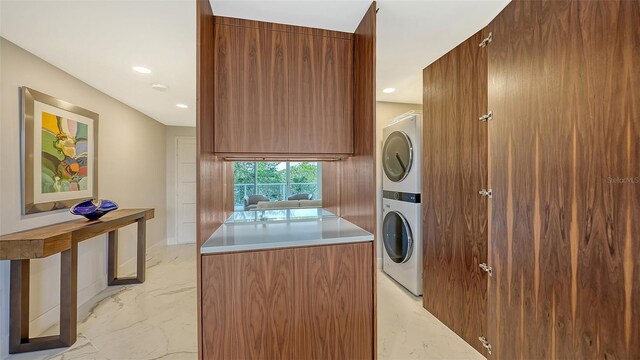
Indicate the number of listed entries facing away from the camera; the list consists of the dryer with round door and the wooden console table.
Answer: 0

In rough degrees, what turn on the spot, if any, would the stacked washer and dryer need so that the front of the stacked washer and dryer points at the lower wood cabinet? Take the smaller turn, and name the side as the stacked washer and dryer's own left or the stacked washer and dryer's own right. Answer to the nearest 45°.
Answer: approximately 45° to the stacked washer and dryer's own left

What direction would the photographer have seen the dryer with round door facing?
facing the viewer and to the left of the viewer

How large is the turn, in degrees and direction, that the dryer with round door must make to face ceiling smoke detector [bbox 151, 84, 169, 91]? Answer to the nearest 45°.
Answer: approximately 45° to its right

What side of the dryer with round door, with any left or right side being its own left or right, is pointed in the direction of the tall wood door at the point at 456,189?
left

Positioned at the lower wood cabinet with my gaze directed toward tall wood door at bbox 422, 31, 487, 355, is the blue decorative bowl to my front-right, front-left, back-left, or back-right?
back-left

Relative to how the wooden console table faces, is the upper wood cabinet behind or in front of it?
in front

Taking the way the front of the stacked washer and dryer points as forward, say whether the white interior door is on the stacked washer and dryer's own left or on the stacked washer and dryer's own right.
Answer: on the stacked washer and dryer's own right

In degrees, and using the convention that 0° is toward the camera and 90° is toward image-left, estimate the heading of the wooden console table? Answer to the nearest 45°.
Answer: approximately 315°

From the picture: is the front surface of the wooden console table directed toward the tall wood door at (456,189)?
yes

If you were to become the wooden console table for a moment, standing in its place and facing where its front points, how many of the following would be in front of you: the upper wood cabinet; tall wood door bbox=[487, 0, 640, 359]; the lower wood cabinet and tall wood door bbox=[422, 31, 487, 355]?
4
